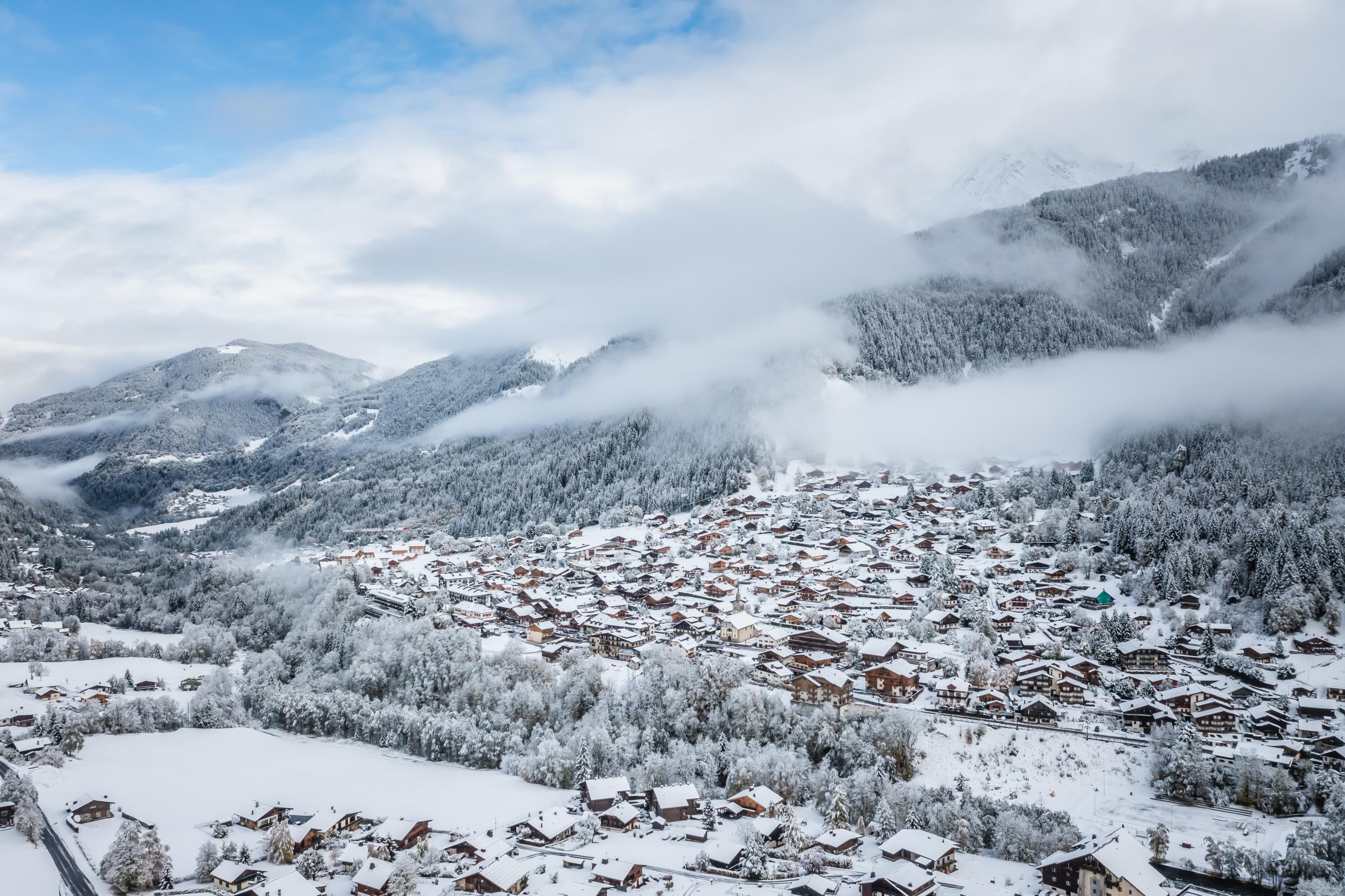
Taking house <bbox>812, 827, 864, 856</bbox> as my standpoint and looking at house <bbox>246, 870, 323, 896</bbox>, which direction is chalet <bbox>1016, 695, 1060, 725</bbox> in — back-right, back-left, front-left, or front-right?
back-right

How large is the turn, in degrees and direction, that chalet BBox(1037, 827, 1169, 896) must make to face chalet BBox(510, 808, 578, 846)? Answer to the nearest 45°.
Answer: approximately 45° to its right

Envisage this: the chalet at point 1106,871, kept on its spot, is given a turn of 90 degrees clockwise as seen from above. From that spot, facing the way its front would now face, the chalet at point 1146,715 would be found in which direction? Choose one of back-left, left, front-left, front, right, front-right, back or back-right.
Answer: front-right

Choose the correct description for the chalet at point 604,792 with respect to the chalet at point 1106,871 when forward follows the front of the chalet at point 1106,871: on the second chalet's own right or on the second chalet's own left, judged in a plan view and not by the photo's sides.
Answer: on the second chalet's own right

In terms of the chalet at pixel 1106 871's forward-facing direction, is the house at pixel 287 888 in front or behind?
in front

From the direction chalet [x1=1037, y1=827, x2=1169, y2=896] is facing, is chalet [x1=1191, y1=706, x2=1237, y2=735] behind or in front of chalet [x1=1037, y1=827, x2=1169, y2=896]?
behind

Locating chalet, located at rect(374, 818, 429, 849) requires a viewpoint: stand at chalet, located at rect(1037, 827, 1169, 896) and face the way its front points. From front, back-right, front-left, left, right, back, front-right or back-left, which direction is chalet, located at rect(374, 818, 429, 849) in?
front-right

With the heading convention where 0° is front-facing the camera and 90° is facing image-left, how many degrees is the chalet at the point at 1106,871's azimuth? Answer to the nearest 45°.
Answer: approximately 45°

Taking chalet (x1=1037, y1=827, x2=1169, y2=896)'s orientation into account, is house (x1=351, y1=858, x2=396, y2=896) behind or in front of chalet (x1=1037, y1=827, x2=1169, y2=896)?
in front

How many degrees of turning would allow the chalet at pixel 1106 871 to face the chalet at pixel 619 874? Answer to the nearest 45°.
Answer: approximately 45° to its right

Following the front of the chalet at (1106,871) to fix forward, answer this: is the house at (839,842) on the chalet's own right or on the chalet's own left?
on the chalet's own right

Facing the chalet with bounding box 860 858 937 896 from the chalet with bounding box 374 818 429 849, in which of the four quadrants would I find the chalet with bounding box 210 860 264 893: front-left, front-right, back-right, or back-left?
back-right
